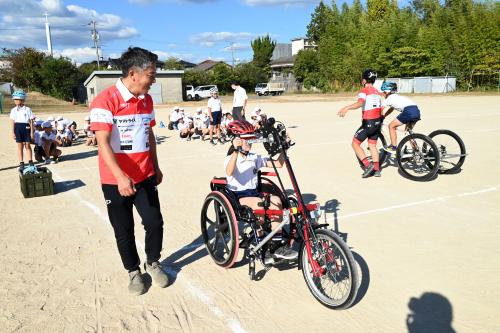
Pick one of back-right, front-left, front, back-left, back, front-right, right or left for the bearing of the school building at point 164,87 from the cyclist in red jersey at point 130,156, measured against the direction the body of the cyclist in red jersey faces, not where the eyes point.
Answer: back-left

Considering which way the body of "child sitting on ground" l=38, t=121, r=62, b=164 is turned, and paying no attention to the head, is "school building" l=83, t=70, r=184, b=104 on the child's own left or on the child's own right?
on the child's own left

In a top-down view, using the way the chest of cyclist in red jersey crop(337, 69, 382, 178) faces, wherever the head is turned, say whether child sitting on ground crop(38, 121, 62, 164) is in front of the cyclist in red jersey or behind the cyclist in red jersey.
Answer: in front

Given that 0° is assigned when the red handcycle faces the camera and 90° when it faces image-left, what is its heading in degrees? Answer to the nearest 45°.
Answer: approximately 315°

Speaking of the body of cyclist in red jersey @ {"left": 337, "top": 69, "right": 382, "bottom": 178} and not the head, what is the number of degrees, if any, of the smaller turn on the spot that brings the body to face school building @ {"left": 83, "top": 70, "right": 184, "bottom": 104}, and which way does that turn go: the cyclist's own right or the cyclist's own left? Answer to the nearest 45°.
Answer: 0° — they already face it

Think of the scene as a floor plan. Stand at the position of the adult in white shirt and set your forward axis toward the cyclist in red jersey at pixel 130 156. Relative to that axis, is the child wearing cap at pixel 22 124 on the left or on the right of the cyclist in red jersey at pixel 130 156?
right

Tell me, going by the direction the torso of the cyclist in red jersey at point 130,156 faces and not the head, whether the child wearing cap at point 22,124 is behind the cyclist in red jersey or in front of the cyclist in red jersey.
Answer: behind

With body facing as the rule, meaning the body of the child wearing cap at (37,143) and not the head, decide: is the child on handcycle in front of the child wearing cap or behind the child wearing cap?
in front

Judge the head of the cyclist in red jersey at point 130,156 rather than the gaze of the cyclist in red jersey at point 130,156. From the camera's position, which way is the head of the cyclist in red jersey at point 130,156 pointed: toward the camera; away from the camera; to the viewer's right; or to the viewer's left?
to the viewer's right

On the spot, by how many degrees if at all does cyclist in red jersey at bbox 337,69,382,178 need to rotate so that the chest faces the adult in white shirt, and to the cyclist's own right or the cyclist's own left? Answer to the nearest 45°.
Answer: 0° — they already face them
